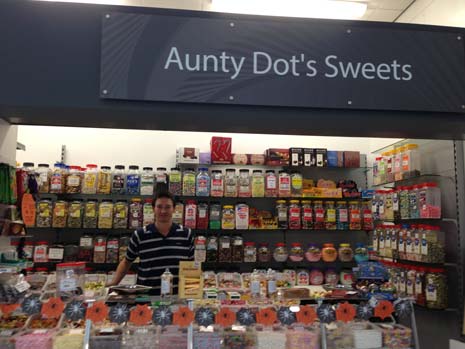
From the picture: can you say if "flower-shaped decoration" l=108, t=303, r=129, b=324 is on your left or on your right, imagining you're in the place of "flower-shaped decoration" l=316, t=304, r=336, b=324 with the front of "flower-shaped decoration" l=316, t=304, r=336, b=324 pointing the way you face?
on your right

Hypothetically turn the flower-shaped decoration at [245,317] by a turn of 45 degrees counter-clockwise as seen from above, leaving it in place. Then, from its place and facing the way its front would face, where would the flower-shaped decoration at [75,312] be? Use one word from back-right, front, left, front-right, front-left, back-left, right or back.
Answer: back-right

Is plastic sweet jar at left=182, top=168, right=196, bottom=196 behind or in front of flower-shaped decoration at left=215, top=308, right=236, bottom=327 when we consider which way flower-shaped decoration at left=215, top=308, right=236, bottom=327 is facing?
behind

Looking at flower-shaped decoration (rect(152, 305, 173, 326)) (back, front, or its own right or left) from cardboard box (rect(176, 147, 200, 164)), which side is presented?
back

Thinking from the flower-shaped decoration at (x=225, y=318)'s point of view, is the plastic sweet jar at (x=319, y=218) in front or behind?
behind

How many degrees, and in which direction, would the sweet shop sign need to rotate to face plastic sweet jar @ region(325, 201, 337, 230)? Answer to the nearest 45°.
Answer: approximately 180°

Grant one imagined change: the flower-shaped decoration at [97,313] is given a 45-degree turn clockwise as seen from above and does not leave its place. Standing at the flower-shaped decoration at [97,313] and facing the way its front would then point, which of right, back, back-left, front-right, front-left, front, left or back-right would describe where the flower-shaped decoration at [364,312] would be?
back-left

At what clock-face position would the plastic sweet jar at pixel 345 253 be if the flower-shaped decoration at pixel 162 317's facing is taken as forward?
The plastic sweet jar is roughly at 7 o'clock from the flower-shaped decoration.

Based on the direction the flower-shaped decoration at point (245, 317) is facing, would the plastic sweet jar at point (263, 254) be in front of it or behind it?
behind
